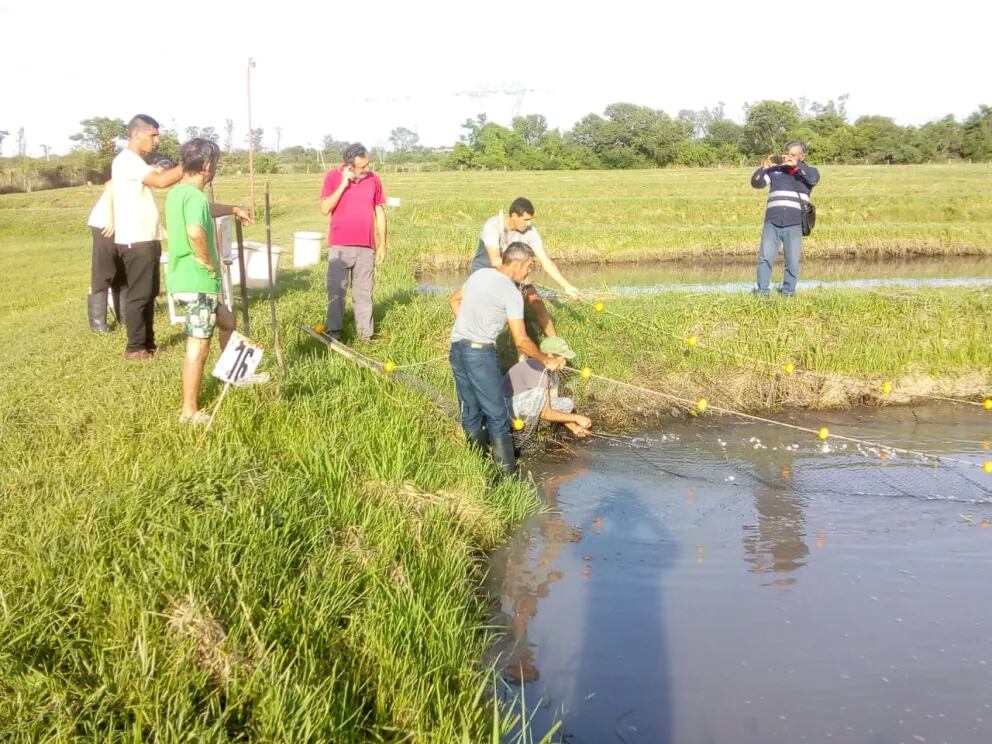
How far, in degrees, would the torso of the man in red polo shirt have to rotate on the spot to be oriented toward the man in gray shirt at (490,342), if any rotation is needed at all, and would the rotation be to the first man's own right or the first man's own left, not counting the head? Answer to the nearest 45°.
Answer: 0° — they already face them

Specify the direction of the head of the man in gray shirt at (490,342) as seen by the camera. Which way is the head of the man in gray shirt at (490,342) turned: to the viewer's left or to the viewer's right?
to the viewer's right

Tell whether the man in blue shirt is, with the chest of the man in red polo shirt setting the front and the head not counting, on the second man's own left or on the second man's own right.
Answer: on the second man's own left

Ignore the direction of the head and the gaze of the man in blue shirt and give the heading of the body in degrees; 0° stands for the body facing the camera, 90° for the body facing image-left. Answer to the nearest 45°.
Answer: approximately 0°

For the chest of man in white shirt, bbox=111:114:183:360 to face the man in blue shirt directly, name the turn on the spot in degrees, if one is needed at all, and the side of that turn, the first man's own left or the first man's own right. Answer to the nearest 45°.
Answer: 0° — they already face them

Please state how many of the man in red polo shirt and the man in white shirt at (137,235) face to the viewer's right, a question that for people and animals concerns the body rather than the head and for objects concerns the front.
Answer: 1

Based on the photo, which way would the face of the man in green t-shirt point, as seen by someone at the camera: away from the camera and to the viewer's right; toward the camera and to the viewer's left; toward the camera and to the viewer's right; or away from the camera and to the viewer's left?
away from the camera and to the viewer's right

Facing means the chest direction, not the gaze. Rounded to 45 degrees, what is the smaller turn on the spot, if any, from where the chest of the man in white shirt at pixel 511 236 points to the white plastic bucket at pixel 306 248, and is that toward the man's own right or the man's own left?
approximately 180°

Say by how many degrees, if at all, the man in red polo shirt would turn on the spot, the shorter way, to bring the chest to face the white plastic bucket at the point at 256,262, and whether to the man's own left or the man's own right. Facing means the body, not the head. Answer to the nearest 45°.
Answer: approximately 135° to the man's own right

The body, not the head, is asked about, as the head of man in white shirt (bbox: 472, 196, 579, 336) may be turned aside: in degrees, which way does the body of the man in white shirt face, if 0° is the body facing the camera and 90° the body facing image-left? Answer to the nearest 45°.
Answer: approximately 315°

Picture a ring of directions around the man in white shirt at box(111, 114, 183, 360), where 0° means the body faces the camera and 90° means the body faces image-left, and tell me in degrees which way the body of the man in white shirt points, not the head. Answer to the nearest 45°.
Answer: approximately 270°
